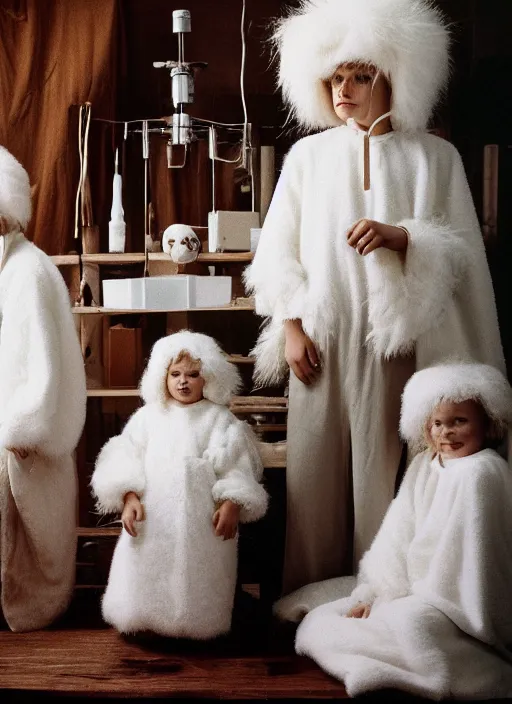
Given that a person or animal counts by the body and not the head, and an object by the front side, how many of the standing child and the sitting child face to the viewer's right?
0

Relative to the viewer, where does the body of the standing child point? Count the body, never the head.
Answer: toward the camera

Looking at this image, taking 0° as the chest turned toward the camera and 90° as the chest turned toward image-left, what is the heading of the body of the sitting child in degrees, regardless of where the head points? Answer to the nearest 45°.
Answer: approximately 45°

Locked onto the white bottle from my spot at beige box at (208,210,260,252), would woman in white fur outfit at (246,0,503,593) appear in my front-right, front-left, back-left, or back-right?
back-left

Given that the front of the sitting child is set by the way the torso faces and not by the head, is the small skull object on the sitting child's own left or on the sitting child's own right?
on the sitting child's own right

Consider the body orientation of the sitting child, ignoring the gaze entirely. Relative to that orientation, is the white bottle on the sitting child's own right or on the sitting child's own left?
on the sitting child's own right

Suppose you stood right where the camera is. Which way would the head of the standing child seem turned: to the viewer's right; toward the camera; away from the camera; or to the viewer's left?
toward the camera

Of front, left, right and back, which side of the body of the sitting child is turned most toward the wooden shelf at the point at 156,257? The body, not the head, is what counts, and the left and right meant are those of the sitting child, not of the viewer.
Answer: right
